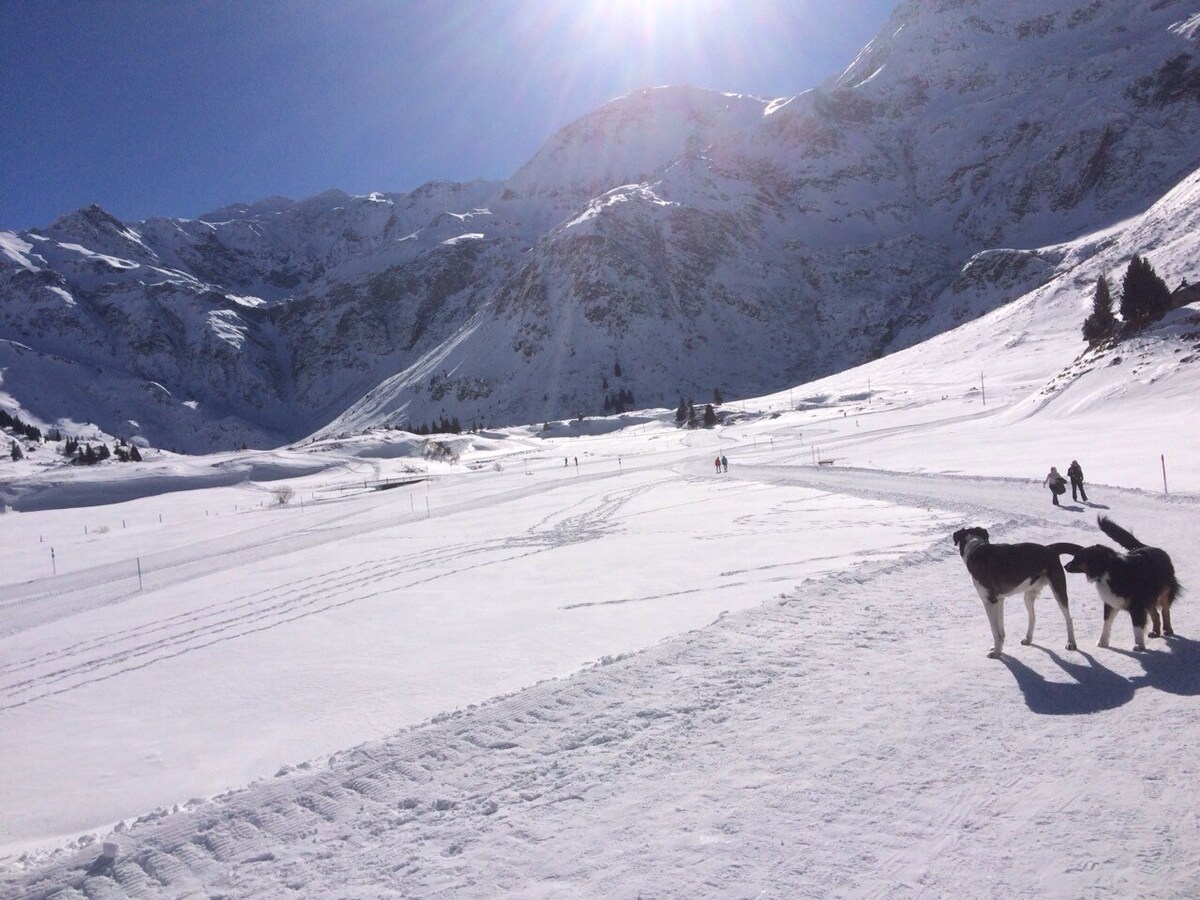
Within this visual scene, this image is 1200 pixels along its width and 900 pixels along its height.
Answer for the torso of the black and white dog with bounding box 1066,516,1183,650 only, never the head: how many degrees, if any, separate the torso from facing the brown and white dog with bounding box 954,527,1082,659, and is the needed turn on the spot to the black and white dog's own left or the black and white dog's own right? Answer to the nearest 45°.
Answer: approximately 45° to the black and white dog's own right

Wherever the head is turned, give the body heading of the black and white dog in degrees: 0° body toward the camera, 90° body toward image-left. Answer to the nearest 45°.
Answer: approximately 45°
